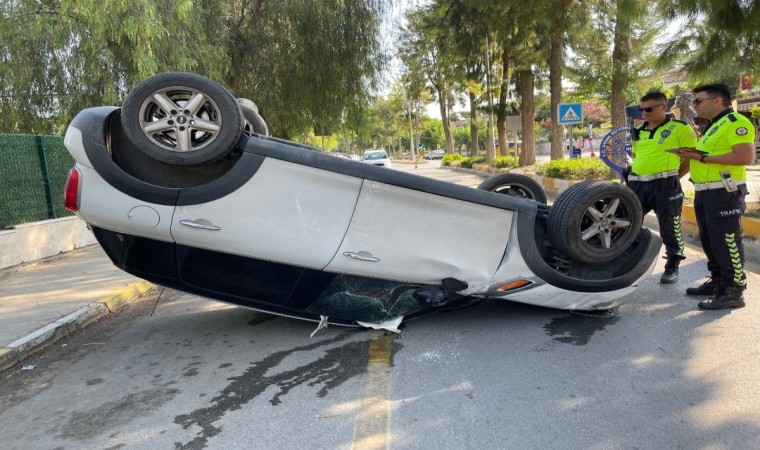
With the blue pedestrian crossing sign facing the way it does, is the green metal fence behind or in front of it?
in front

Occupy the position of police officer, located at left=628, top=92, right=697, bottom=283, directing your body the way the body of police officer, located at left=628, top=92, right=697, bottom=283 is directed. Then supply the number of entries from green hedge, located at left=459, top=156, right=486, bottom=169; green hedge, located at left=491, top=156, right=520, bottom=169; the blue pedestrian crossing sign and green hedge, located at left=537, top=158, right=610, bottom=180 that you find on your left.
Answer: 0

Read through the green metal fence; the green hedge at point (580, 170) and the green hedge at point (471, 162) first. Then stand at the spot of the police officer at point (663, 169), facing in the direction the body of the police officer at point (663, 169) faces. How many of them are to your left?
0

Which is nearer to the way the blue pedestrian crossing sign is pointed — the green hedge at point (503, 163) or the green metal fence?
the green metal fence

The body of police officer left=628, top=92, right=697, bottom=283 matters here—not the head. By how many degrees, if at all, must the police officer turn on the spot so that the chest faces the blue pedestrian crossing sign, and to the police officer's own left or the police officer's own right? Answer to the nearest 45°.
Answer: approximately 135° to the police officer's own right

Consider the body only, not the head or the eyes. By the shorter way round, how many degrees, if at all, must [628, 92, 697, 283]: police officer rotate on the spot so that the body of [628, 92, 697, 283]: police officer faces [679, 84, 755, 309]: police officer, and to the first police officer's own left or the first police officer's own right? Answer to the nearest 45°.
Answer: approximately 90° to the first police officer's own left

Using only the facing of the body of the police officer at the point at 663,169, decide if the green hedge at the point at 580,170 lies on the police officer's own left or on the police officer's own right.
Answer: on the police officer's own right

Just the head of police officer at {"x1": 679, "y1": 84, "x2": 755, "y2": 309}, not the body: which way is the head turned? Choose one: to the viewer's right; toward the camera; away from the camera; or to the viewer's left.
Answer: to the viewer's left

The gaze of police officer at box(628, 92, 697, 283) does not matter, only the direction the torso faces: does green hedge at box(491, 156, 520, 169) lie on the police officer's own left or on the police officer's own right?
on the police officer's own right

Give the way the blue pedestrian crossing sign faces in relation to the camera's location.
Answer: facing the viewer

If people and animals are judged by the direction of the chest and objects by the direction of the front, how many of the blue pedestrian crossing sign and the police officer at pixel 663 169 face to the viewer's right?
0

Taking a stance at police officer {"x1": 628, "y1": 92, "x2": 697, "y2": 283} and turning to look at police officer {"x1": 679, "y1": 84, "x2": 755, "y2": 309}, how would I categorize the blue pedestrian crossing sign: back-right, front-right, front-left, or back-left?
back-left

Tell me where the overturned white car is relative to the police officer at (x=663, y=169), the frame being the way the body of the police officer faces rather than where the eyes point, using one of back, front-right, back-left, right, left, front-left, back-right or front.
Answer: front

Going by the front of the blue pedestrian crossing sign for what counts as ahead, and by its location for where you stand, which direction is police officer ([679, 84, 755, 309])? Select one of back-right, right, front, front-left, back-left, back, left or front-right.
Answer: front

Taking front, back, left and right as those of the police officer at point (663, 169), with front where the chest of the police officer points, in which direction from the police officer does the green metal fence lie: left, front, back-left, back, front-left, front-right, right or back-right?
front-right

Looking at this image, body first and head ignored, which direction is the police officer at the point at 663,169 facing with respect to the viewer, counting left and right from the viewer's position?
facing the viewer and to the left of the viewer
